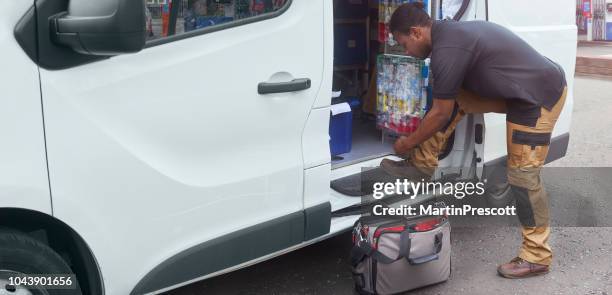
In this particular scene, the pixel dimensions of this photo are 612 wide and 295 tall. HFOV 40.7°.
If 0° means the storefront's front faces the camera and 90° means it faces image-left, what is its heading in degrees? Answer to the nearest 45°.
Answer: approximately 0°

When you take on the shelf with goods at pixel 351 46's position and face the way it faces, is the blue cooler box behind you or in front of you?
in front

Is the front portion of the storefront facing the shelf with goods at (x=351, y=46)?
yes

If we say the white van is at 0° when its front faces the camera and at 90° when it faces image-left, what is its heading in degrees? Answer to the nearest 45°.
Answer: approximately 45°

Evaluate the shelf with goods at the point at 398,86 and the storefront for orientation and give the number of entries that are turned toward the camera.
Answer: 2

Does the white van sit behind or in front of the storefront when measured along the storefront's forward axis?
in front

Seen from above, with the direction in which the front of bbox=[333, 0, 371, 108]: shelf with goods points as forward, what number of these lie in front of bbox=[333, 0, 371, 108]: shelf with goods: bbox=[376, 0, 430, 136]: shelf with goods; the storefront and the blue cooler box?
2

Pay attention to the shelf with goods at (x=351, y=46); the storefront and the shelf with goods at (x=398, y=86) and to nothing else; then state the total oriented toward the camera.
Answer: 3

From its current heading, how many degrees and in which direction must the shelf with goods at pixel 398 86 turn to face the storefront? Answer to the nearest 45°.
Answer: approximately 180°

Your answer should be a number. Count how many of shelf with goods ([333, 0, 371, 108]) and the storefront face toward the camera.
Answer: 2
